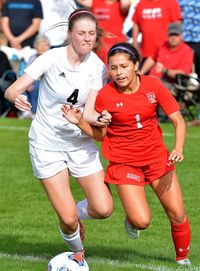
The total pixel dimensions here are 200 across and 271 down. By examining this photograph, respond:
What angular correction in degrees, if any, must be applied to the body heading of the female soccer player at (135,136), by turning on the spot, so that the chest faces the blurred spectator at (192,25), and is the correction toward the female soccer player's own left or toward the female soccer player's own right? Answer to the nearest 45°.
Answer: approximately 180°

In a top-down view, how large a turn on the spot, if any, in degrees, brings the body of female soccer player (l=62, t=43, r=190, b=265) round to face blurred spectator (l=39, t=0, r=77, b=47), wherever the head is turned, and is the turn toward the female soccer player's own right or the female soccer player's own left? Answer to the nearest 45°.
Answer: approximately 180°

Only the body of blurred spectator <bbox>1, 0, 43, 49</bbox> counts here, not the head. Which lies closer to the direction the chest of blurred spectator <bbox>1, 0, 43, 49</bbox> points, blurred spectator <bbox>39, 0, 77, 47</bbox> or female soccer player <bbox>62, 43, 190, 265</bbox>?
the female soccer player

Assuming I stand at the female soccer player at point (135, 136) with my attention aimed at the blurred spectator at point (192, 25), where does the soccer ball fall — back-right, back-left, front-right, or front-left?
back-left

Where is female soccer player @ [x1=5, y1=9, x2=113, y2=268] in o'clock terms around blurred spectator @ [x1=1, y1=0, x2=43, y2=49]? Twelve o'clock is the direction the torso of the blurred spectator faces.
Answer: The female soccer player is roughly at 12 o'clock from the blurred spectator.

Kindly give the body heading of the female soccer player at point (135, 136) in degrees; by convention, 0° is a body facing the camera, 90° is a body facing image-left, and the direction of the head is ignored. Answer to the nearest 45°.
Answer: approximately 0°

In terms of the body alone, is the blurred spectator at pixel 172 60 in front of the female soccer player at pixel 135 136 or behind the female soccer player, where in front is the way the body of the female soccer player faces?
behind

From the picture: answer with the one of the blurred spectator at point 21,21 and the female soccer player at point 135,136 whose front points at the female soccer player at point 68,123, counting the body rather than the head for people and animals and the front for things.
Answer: the blurred spectator

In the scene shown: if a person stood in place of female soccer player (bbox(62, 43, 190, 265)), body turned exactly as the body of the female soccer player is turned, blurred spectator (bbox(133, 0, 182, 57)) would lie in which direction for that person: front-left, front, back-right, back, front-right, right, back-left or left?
back

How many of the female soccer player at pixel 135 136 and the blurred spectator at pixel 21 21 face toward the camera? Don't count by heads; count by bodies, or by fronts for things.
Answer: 2
